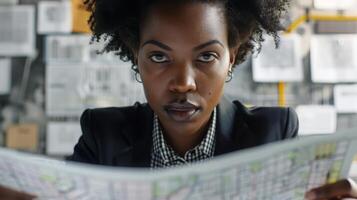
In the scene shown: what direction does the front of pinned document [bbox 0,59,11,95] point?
toward the camera

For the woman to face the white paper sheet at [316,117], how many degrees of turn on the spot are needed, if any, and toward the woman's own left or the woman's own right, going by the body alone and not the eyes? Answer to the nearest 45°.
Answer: approximately 135° to the woman's own left

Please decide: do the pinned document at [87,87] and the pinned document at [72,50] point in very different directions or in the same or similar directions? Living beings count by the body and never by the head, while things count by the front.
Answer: same or similar directions

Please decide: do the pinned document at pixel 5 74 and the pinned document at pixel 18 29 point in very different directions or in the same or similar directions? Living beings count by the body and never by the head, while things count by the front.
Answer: same or similar directions

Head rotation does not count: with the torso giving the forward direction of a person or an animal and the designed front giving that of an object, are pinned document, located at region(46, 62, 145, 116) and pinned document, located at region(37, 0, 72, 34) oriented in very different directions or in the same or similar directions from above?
same or similar directions

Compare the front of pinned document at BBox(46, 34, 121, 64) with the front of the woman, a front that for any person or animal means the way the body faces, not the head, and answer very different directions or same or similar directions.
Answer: same or similar directions

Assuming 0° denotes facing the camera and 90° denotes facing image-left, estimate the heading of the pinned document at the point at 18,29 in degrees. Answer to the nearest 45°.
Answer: approximately 0°

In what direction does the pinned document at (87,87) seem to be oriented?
toward the camera

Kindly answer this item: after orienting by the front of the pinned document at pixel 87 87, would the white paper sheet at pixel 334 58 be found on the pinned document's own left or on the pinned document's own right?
on the pinned document's own left

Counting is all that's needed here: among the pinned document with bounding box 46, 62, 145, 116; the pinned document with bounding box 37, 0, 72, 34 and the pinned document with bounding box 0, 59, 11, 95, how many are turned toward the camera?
3

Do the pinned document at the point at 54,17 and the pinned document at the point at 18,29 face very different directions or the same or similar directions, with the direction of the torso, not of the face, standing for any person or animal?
same or similar directions

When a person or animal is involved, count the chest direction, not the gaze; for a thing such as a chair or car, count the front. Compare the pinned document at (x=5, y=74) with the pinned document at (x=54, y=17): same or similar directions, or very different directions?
same or similar directions

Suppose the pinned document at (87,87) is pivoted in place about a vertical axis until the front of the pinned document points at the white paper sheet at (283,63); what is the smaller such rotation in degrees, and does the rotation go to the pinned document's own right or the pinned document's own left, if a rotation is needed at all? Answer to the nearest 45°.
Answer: approximately 90° to the pinned document's own left

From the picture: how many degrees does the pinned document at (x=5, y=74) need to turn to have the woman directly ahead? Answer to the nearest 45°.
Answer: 0° — it already faces them

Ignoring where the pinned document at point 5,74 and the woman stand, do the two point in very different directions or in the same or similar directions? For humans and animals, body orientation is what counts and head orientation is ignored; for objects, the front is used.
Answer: same or similar directions

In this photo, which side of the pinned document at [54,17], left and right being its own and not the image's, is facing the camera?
front
